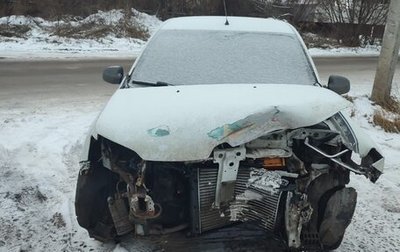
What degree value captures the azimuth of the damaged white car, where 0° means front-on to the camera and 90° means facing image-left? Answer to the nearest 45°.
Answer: approximately 0°

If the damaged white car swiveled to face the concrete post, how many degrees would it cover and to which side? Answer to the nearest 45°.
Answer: approximately 135° to its left
